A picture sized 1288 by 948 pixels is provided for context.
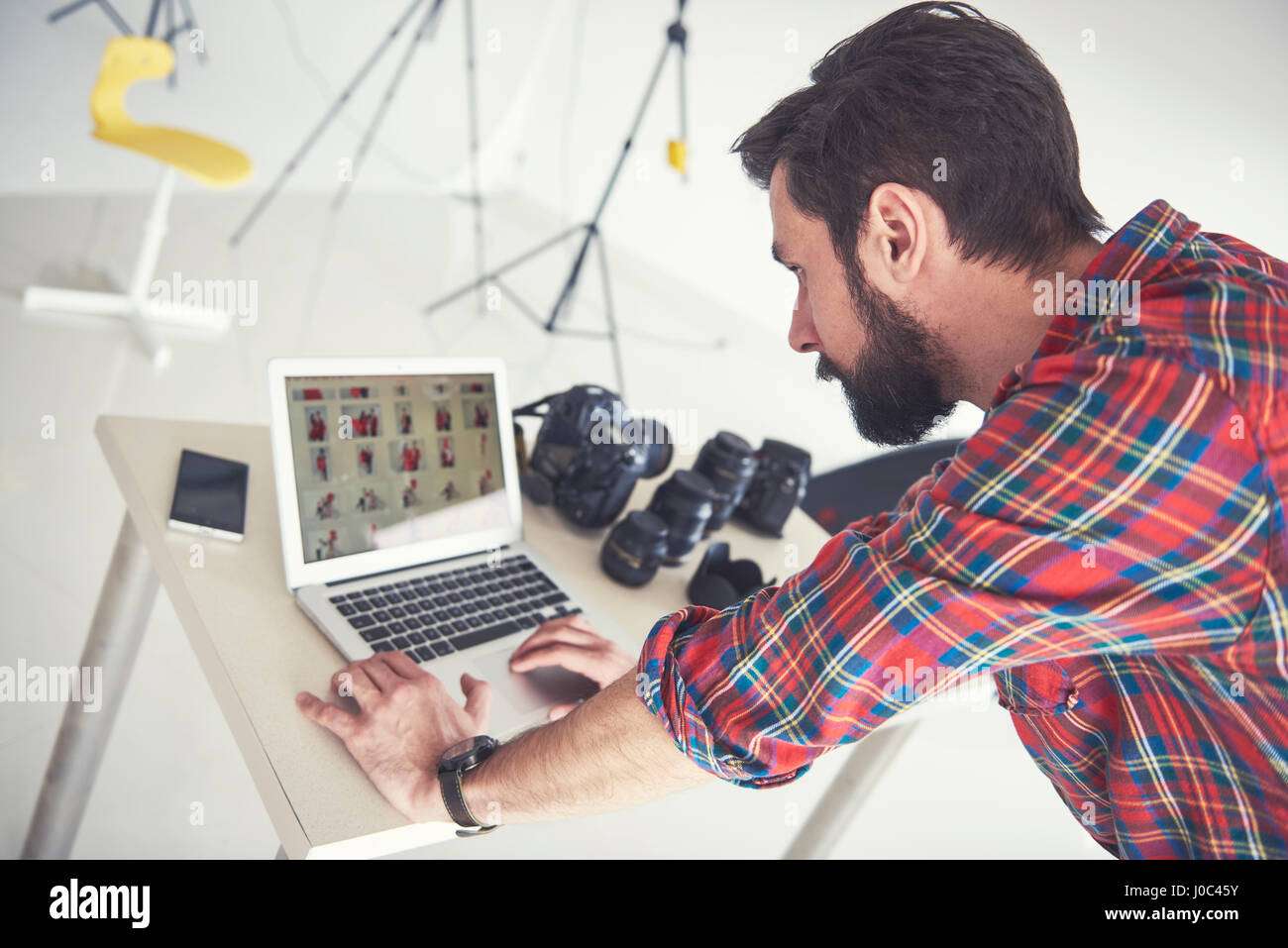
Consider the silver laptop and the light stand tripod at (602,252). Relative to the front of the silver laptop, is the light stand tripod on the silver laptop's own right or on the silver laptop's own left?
on the silver laptop's own left

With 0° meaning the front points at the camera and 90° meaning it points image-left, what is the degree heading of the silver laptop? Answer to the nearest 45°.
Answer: approximately 315°
